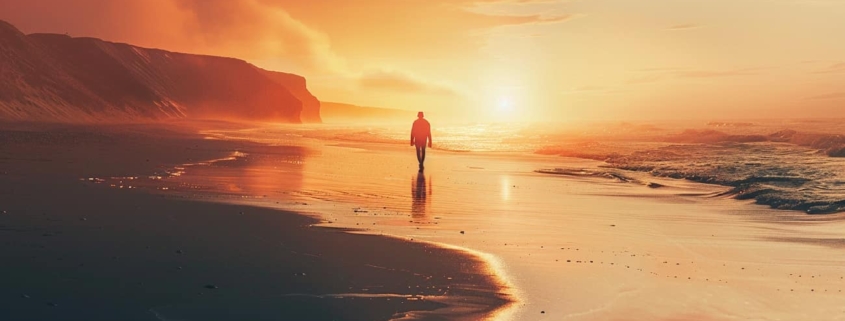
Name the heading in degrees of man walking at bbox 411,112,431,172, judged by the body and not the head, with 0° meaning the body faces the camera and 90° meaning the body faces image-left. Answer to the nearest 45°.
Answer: approximately 180°
